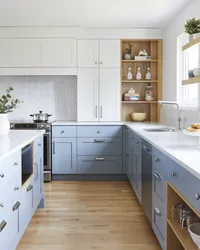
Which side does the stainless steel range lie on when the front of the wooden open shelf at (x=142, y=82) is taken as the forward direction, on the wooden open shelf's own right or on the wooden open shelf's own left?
on the wooden open shelf's own right

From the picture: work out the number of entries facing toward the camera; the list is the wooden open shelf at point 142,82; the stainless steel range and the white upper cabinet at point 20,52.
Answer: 3

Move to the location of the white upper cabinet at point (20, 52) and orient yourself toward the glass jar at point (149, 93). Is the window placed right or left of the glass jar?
right

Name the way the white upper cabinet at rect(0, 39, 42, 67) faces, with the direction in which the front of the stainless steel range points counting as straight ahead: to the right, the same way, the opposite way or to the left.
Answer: the same way

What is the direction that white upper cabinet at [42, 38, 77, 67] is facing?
toward the camera

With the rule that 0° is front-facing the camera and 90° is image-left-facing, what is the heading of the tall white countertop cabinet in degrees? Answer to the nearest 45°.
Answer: approximately 0°

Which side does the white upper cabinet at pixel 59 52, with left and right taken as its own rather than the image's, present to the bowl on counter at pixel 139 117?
left

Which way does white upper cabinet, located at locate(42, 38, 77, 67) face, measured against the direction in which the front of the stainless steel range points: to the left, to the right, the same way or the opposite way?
the same way

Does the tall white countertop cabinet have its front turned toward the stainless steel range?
no

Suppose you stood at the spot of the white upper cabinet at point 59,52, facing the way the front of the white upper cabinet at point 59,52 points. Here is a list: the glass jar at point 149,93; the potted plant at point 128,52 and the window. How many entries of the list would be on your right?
0

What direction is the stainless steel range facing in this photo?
toward the camera

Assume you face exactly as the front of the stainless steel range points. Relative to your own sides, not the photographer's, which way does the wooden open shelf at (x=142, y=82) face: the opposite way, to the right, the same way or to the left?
the same way

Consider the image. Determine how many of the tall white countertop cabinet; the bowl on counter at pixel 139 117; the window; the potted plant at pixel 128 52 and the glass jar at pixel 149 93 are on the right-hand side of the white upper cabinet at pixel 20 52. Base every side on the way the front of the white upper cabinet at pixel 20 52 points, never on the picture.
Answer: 0

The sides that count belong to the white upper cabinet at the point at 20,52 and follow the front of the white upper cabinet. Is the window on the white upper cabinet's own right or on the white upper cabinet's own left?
on the white upper cabinet's own left

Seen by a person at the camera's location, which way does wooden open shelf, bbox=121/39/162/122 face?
facing the viewer
